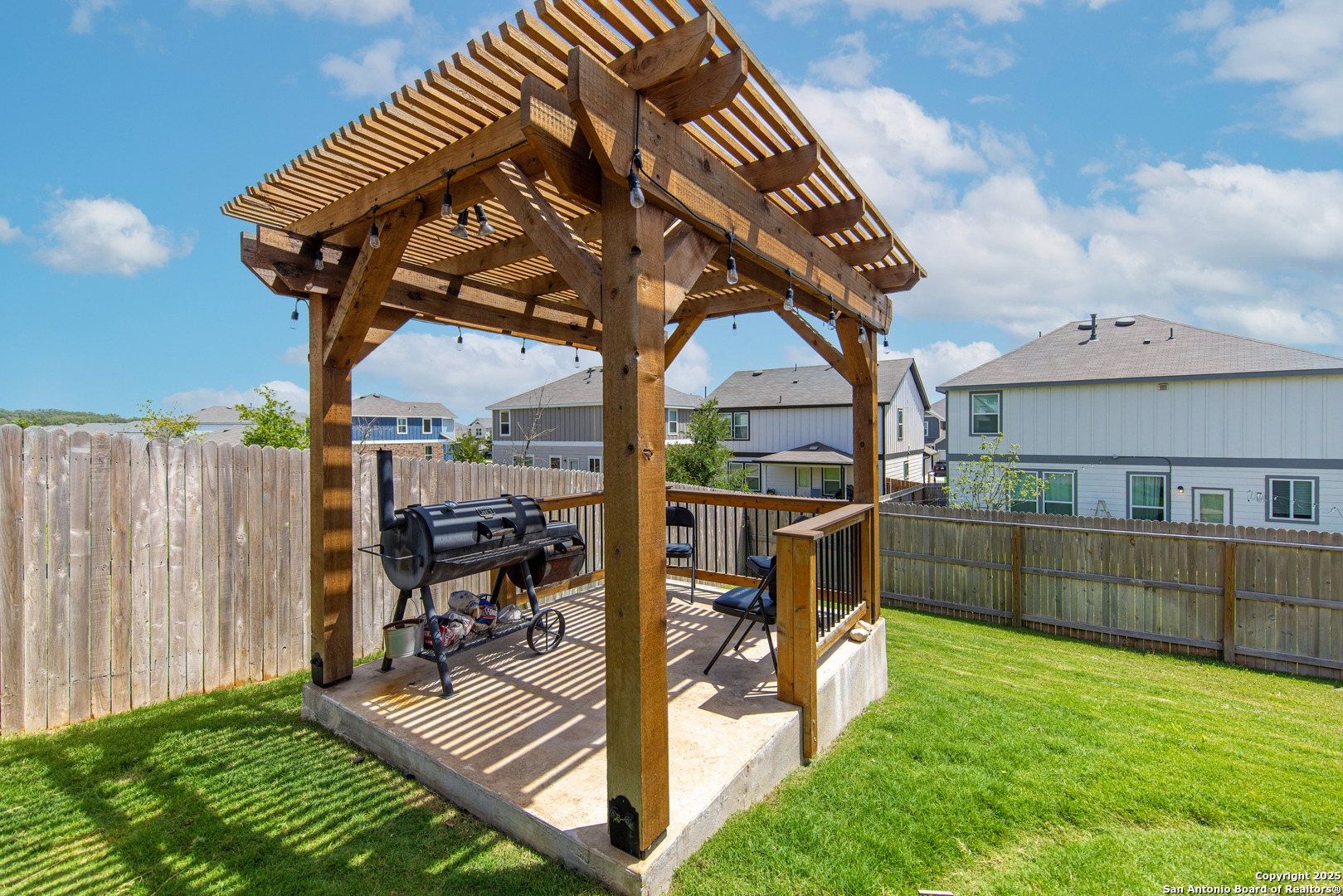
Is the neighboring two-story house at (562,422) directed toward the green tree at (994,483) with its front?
no

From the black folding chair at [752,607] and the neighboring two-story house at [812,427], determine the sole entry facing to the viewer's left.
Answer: the black folding chair

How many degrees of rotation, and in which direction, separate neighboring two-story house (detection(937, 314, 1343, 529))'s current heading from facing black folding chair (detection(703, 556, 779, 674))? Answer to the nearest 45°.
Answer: approximately 180°

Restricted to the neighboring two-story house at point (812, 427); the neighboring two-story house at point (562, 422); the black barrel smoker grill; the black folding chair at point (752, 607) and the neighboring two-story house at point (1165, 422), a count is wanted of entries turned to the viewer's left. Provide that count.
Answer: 1

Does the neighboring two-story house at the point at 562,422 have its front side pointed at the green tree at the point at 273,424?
no

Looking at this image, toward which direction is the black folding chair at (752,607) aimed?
to the viewer's left

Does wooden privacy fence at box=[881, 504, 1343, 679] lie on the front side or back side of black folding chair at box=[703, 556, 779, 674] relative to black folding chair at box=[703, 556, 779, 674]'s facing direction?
on the back side

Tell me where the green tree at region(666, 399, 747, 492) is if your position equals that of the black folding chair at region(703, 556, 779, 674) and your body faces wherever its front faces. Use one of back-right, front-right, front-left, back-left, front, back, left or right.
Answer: right

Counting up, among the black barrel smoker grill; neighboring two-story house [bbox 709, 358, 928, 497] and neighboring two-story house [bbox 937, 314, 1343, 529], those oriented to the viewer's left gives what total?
0

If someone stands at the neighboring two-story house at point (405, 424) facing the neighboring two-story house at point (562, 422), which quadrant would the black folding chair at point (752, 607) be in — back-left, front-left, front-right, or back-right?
front-right

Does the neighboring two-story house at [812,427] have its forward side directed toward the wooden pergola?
no

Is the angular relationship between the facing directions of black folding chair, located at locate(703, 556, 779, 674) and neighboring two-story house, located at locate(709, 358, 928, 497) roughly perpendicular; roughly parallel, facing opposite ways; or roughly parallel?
roughly perpendicular

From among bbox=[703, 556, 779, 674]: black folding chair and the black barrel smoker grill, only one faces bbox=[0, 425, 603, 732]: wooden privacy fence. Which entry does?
the black folding chair

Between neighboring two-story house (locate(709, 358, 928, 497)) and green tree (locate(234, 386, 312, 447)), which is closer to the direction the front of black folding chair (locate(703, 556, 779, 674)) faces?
the green tree
